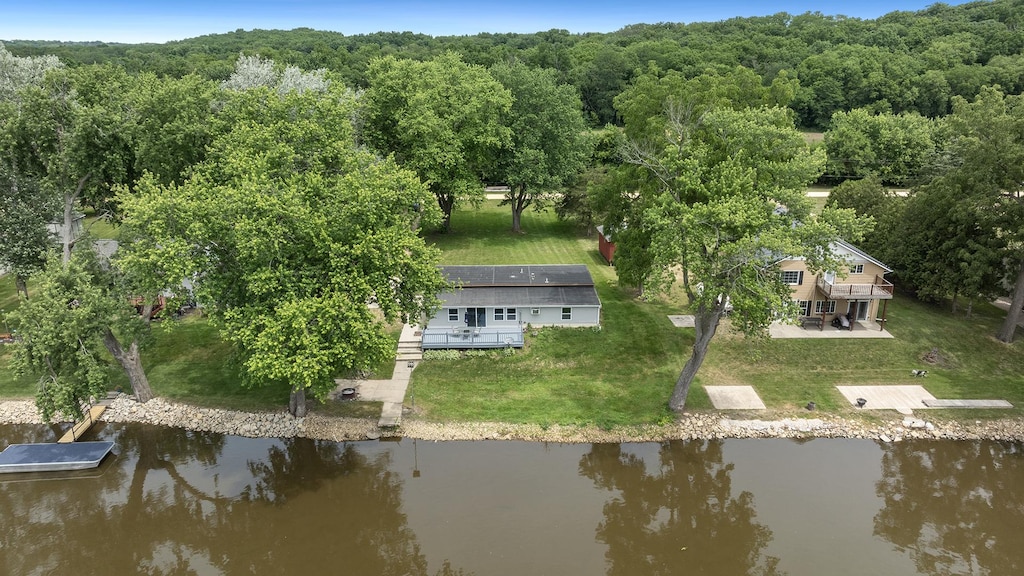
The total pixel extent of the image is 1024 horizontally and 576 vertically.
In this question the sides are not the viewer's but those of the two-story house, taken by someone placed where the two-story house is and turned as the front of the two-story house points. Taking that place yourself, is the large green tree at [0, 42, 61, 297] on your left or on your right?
on your right

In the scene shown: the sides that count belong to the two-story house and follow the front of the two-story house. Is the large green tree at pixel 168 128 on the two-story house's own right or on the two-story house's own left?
on the two-story house's own right

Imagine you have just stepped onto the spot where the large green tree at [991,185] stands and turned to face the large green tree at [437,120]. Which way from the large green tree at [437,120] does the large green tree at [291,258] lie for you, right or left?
left

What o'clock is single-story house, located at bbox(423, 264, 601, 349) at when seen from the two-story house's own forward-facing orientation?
The single-story house is roughly at 2 o'clock from the two-story house.

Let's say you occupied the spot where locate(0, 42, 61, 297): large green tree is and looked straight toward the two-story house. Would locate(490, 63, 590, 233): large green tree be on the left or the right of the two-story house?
left

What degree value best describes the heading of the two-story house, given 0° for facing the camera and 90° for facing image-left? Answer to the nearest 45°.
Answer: approximately 0°

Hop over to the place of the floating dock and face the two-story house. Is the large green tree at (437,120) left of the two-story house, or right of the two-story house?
left

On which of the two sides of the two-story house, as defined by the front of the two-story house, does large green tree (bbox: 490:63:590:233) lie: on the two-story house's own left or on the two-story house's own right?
on the two-story house's own right

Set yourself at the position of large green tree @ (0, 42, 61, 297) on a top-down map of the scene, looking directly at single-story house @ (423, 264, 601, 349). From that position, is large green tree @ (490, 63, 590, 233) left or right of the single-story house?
left
